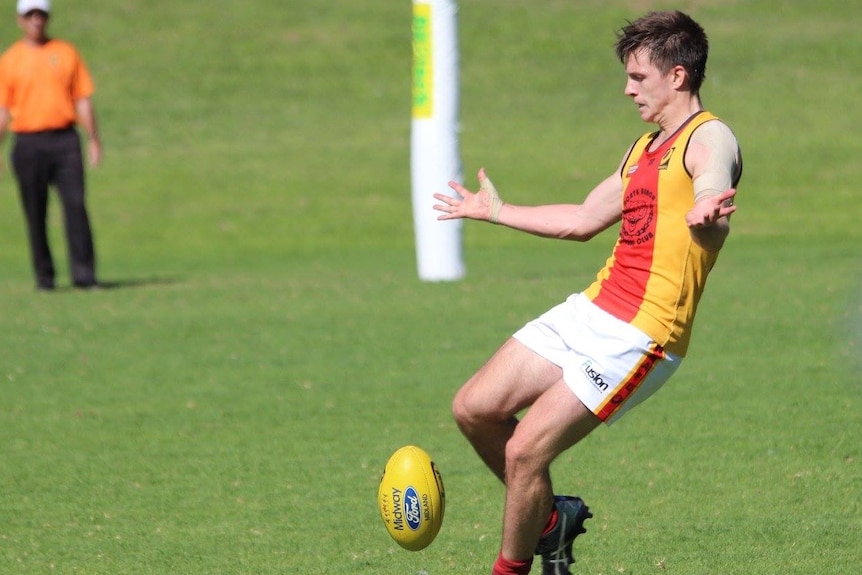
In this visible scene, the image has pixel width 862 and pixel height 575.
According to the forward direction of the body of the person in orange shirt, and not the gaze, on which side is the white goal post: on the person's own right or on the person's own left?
on the person's own left

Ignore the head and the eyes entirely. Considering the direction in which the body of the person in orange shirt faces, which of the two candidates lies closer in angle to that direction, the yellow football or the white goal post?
the yellow football

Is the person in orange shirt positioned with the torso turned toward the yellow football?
yes

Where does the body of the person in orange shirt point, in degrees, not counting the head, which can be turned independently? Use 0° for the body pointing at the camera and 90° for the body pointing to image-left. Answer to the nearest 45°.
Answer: approximately 0°
